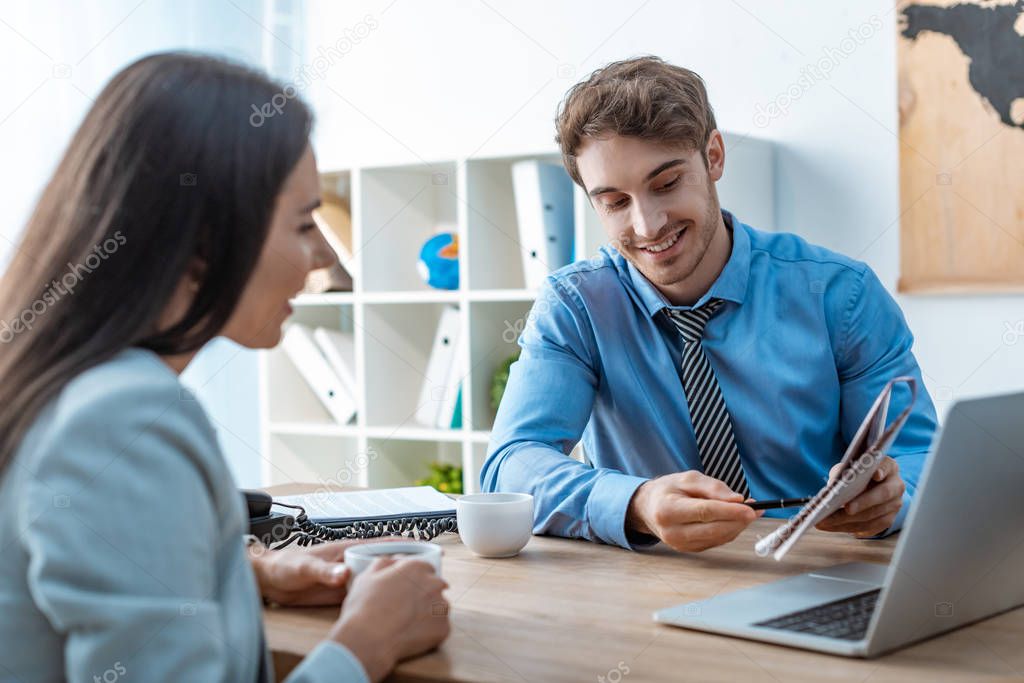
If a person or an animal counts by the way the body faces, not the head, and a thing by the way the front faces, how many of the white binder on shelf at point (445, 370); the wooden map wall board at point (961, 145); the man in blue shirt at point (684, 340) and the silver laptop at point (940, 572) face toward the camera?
3

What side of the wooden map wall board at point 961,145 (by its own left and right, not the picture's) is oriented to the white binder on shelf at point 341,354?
right

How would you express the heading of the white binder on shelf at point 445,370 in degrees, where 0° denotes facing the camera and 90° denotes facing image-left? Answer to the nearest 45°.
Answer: approximately 0°

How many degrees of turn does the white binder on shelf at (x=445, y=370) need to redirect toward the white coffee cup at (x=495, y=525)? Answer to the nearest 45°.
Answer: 0° — it already faces it

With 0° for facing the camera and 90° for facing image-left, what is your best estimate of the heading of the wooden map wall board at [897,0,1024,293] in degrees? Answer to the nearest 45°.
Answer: approximately 0°

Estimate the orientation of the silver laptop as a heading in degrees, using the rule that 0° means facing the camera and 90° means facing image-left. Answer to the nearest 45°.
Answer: approximately 135°

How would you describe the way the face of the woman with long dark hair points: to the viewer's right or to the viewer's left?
to the viewer's right
